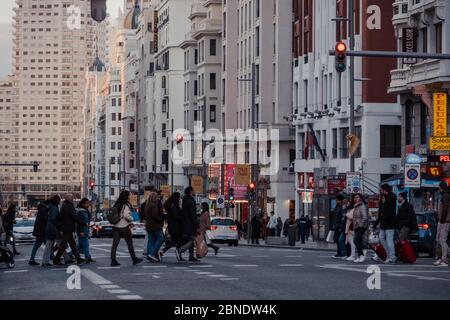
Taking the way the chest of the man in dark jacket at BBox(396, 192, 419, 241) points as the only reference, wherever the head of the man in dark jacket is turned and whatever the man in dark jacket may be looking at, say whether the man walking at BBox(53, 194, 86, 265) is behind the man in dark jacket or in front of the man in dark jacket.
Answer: in front

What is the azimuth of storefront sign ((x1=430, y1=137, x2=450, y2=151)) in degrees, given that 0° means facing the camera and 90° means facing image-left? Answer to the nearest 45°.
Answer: approximately 0°

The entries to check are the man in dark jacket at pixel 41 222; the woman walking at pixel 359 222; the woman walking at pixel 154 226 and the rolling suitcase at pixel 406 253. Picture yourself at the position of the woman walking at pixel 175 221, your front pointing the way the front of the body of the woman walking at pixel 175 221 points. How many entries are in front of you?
2

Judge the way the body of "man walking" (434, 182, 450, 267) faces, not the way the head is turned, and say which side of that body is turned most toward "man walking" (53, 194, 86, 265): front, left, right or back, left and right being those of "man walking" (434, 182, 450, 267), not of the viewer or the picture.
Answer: front

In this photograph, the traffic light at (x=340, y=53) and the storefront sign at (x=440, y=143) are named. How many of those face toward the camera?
2

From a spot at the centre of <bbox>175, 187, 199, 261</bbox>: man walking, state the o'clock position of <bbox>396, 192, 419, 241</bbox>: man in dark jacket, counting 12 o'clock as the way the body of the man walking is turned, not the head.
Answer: The man in dark jacket is roughly at 12 o'clock from the man walking.

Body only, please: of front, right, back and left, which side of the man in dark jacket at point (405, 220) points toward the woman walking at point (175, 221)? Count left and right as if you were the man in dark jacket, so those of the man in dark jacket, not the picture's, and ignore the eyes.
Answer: front
